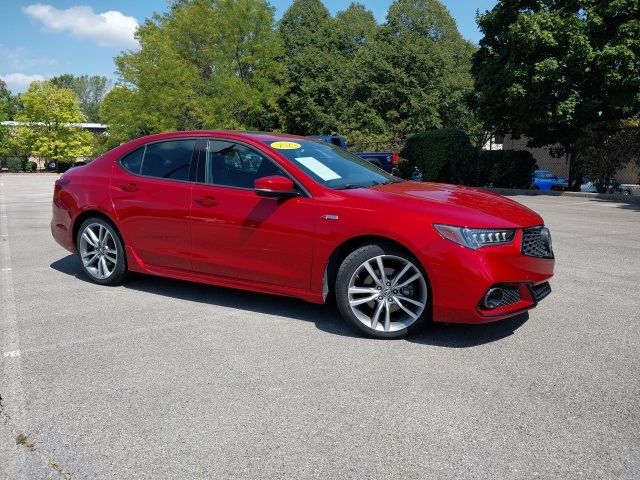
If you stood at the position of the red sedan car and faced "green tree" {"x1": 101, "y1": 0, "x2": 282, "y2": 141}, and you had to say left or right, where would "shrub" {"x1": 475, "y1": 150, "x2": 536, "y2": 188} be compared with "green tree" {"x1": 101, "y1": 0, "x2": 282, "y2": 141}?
right

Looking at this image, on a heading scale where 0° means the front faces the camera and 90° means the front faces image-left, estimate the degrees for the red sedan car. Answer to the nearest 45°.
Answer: approximately 315°

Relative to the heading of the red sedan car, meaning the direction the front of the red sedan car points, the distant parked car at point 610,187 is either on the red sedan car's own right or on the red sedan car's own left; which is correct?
on the red sedan car's own left

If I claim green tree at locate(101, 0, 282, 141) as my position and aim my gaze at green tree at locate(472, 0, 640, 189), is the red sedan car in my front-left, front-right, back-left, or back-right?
front-right

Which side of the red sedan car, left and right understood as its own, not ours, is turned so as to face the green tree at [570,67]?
left

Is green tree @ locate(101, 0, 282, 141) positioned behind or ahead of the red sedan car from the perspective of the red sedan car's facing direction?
behind

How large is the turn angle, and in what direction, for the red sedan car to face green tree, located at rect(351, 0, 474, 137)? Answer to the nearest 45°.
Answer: approximately 135° to its left

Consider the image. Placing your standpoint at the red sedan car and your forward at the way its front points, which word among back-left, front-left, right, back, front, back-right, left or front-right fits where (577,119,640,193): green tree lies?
left

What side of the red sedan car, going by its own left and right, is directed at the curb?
left

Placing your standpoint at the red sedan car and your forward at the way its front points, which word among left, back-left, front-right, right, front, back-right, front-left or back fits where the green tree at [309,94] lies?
back-left

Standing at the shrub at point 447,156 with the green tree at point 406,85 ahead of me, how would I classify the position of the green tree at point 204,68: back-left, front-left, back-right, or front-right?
front-left

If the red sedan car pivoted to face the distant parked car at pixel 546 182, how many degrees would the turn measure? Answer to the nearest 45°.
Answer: approximately 90° to its left

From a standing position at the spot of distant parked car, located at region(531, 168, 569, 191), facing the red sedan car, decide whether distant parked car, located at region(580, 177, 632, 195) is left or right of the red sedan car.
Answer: left

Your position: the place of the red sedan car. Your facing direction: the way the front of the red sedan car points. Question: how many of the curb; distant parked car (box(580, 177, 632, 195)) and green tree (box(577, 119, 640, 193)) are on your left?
3
